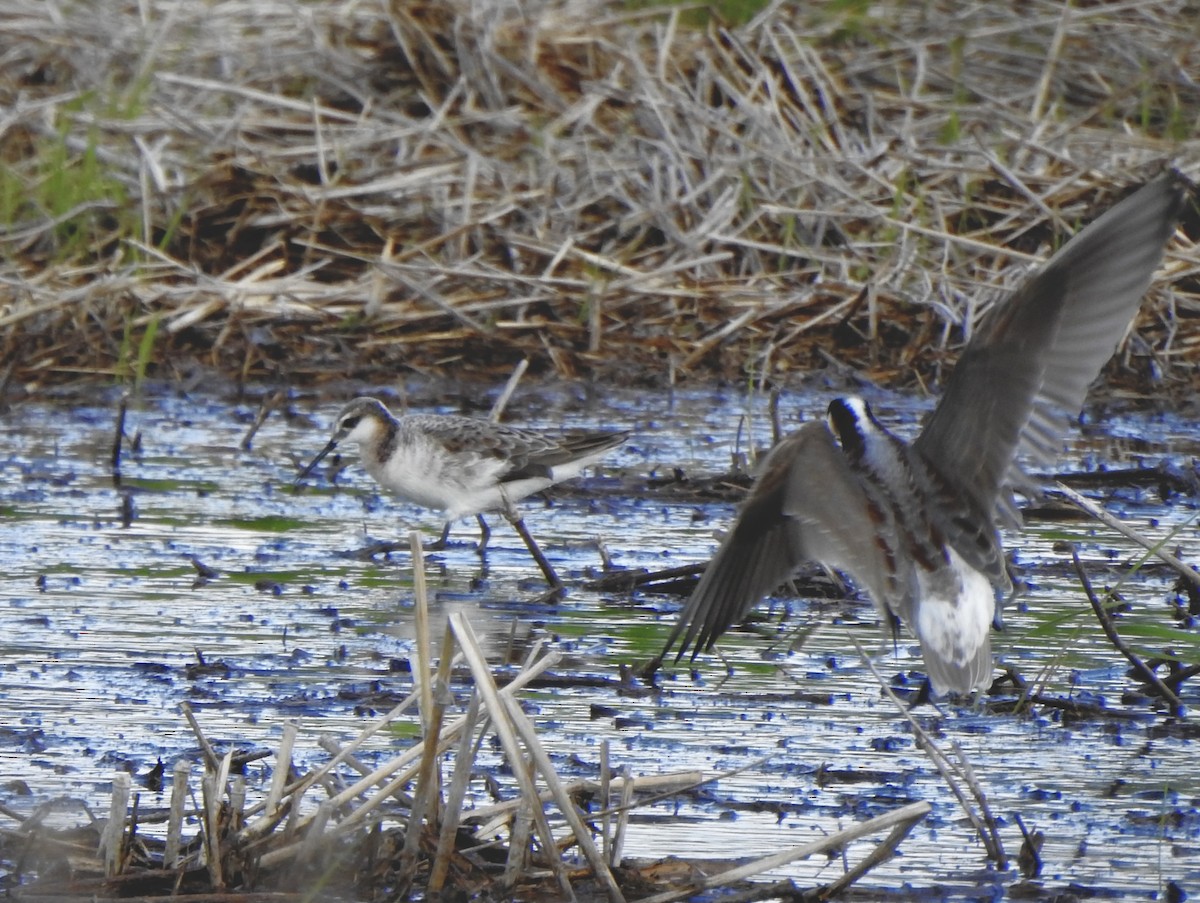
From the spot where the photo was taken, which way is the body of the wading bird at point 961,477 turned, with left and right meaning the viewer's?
facing away from the viewer and to the left of the viewer

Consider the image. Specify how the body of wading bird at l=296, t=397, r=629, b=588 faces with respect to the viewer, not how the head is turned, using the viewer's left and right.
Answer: facing to the left of the viewer

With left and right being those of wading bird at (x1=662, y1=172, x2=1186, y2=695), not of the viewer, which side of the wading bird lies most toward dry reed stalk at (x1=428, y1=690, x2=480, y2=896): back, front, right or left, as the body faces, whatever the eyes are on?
left

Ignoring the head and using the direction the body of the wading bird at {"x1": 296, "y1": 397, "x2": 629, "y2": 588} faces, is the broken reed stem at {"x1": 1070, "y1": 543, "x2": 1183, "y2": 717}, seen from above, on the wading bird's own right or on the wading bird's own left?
on the wading bird's own left

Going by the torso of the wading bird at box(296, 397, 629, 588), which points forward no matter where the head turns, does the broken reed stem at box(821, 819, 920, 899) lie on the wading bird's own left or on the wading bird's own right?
on the wading bird's own left

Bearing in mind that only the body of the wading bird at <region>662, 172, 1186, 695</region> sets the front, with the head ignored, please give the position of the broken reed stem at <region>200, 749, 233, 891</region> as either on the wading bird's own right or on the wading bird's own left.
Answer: on the wading bird's own left

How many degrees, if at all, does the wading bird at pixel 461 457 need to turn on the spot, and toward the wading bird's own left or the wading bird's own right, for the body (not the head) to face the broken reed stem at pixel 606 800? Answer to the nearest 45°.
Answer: approximately 90° to the wading bird's own left

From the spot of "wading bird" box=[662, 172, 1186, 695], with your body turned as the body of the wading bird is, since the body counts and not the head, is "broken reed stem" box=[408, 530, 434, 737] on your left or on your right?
on your left

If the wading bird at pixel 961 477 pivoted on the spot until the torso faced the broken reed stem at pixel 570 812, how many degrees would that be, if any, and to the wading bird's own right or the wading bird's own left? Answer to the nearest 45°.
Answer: approximately 135° to the wading bird's own left
